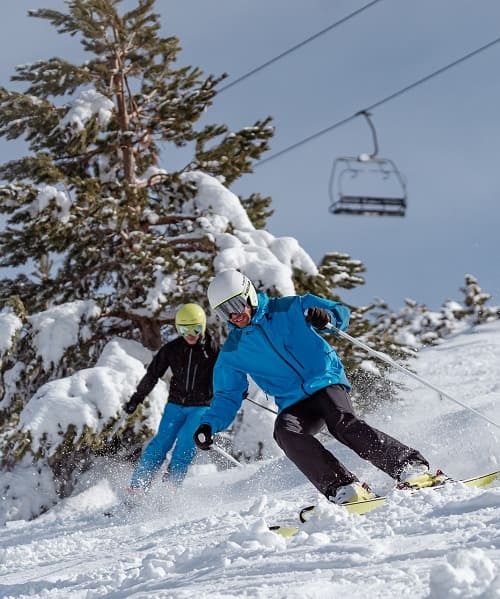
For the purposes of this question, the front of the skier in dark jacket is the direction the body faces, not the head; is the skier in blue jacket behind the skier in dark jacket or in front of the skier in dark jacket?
in front

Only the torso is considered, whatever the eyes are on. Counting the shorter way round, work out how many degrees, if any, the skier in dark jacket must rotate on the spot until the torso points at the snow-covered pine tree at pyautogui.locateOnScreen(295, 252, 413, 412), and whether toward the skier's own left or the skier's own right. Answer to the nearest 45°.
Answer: approximately 135° to the skier's own left

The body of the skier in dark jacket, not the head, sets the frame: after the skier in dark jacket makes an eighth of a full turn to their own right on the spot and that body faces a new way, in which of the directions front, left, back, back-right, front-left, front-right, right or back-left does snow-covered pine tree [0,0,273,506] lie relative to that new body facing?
back-right

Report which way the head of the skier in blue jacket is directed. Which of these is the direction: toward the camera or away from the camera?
toward the camera

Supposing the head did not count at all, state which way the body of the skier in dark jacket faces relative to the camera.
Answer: toward the camera

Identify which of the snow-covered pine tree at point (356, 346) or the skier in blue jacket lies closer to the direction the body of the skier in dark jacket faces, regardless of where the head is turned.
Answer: the skier in blue jacket

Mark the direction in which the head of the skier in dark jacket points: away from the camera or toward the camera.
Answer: toward the camera
